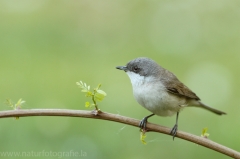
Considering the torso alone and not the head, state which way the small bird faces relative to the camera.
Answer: to the viewer's left
